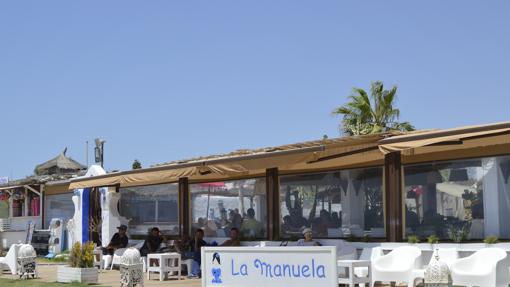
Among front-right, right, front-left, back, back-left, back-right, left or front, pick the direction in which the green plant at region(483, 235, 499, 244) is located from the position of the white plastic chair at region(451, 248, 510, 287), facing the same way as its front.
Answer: back-right

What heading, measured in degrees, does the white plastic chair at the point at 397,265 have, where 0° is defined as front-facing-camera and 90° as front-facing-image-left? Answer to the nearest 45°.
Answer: approximately 45°

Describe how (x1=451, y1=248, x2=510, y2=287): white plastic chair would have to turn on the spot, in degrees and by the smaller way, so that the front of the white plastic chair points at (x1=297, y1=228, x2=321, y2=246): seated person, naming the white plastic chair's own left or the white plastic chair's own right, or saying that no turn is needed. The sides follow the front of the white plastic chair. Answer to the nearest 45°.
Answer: approximately 90° to the white plastic chair's own right

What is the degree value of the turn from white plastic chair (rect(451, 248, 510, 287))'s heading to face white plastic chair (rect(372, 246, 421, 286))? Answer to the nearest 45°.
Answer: approximately 90° to its right

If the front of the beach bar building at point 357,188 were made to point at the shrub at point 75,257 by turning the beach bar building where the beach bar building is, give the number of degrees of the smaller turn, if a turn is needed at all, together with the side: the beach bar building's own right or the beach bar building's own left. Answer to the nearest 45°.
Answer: approximately 45° to the beach bar building's own right

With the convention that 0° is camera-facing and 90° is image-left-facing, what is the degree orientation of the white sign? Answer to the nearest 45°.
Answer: approximately 0°

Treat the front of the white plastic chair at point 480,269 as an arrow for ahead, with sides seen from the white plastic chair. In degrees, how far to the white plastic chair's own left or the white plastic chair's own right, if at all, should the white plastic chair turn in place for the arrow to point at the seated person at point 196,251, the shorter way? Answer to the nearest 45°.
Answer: approximately 90° to the white plastic chair's own right

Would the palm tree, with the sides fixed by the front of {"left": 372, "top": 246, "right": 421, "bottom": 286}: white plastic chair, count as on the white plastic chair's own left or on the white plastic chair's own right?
on the white plastic chair's own right

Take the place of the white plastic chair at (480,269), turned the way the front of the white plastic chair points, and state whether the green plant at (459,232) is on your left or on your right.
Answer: on your right
